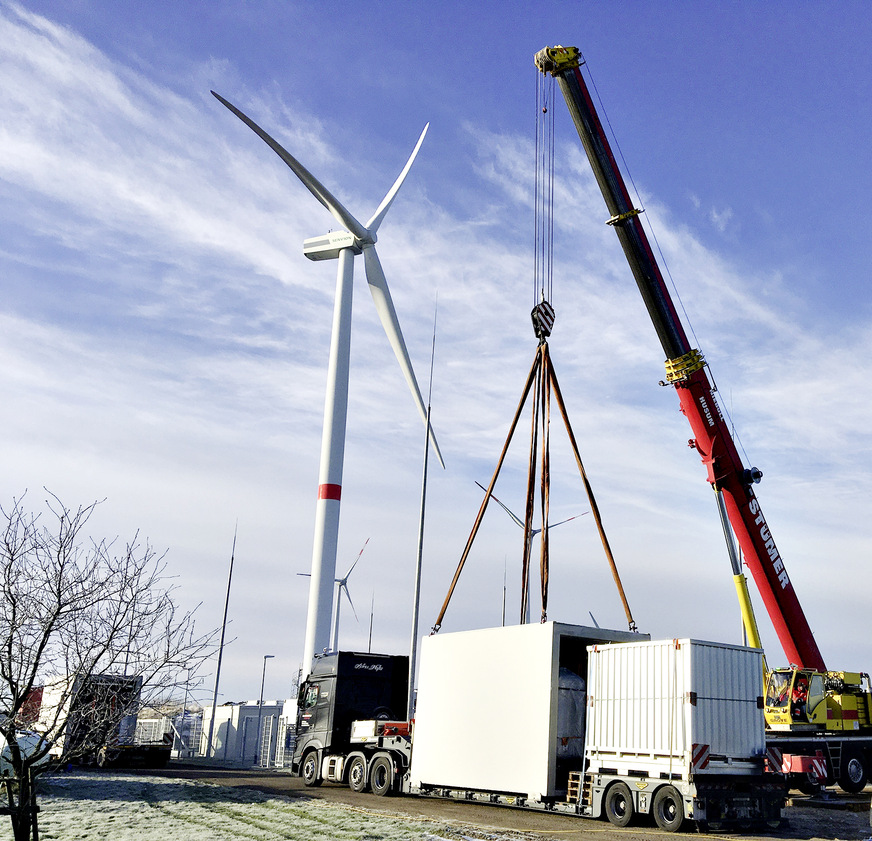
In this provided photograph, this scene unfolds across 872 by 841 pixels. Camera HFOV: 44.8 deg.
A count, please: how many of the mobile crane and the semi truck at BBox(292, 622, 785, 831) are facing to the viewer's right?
0

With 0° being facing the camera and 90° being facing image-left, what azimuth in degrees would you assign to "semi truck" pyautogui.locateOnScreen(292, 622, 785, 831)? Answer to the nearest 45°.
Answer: approximately 135°

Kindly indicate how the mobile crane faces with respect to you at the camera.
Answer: facing the viewer and to the left of the viewer
